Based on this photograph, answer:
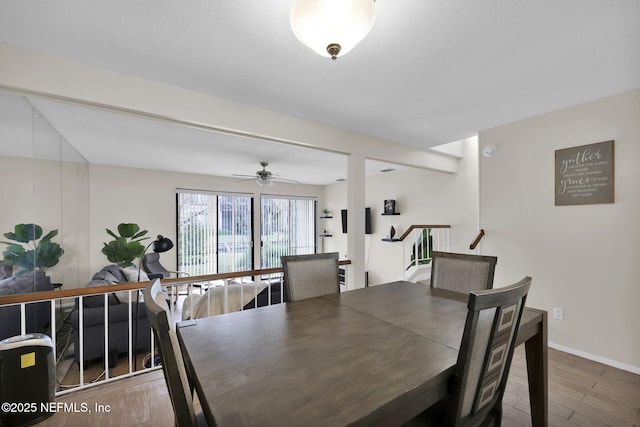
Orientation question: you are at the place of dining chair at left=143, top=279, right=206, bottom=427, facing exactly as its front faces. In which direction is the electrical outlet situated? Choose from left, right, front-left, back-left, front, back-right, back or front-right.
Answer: front

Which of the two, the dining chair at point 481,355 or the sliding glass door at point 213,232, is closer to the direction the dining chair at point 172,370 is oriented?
the dining chair

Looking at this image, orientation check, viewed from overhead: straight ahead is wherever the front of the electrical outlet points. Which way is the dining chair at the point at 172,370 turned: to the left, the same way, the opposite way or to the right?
the opposite way

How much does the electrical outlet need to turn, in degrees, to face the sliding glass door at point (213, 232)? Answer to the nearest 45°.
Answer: approximately 90° to its right

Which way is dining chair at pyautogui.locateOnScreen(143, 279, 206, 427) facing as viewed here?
to the viewer's right

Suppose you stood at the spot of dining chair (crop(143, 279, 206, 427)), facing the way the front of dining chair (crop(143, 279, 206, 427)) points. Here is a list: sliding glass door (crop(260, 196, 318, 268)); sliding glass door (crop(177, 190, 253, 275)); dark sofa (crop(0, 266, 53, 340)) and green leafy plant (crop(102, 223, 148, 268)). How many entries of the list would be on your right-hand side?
0

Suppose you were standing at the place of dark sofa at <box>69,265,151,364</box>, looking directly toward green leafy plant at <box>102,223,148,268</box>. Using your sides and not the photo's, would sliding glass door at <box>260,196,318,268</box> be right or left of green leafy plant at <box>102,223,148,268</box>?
right

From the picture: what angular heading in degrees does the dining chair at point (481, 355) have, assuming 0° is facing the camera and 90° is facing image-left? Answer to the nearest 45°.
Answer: approximately 135°

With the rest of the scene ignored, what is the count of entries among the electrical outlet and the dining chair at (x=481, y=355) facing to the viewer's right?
0

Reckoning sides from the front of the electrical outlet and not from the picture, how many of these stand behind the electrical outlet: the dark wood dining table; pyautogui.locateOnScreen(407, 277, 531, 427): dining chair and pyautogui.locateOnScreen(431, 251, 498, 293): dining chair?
0

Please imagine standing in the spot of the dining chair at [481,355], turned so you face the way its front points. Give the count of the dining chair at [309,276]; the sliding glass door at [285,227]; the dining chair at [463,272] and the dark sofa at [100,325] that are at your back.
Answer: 0

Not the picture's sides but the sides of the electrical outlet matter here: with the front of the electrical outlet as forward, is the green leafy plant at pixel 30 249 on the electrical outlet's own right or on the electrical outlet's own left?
on the electrical outlet's own right

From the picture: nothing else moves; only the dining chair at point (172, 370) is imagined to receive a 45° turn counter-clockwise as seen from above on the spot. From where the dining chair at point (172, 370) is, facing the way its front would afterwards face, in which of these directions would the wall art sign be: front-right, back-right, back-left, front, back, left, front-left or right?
front-right

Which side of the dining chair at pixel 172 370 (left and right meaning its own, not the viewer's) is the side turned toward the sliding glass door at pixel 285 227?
left
